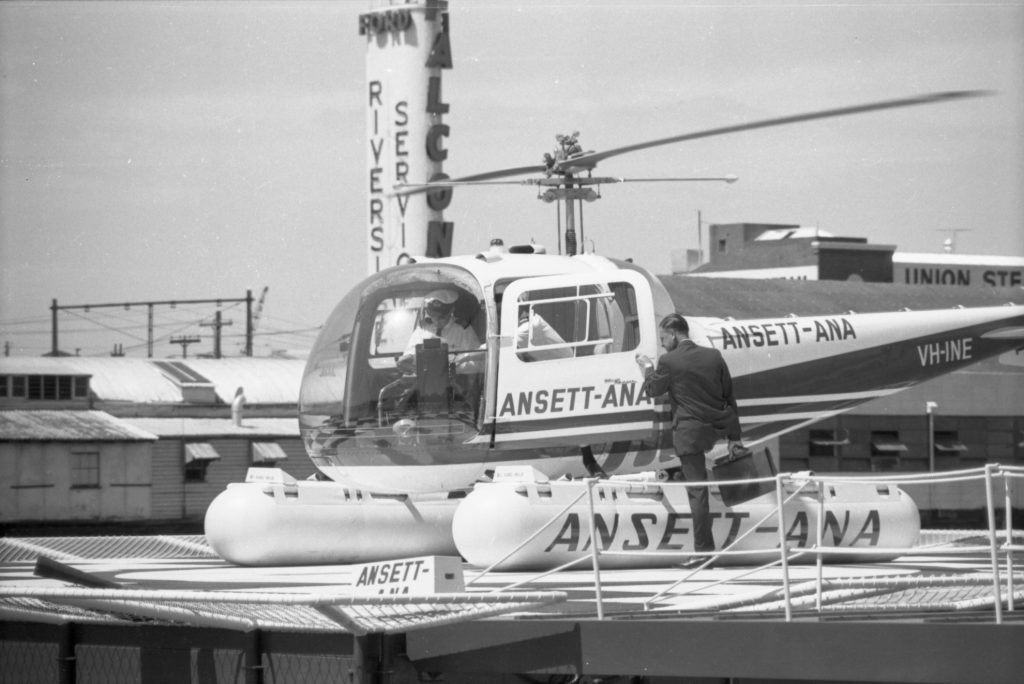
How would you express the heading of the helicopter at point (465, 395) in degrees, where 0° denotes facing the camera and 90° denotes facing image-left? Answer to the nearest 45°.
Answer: approximately 45°

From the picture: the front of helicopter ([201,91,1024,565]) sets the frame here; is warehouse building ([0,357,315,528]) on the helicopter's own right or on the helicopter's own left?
on the helicopter's own right

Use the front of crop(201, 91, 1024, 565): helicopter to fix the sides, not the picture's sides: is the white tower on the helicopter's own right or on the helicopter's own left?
on the helicopter's own right

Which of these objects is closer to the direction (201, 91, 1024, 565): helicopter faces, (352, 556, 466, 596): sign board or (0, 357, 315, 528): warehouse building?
the sign board

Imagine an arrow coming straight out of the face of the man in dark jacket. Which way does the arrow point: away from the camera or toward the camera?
away from the camera

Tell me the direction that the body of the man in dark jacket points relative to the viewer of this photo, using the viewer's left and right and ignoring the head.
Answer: facing away from the viewer and to the left of the viewer

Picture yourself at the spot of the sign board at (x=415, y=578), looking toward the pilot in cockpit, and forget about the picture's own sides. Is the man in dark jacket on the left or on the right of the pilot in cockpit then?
right

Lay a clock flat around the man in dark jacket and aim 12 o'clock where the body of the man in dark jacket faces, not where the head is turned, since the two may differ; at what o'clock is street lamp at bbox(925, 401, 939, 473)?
The street lamp is roughly at 2 o'clock from the man in dark jacket.
